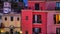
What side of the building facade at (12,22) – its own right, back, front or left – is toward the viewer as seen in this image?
front
